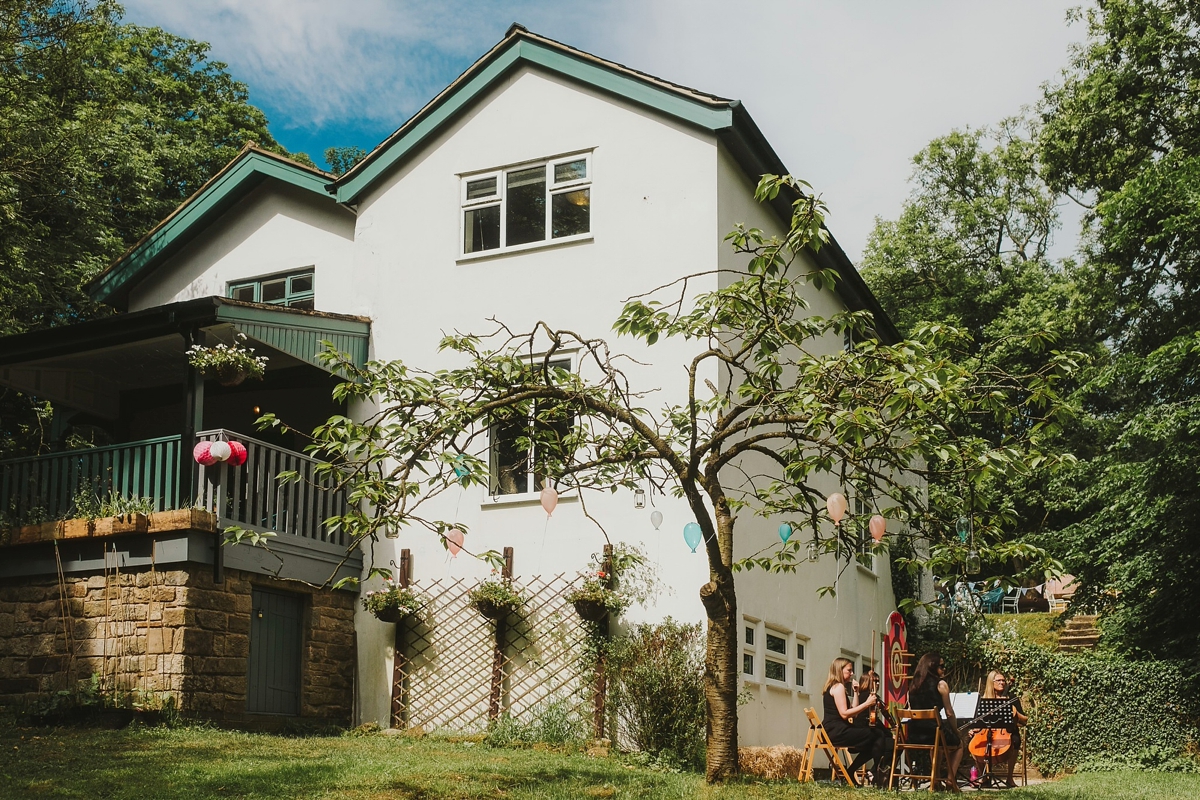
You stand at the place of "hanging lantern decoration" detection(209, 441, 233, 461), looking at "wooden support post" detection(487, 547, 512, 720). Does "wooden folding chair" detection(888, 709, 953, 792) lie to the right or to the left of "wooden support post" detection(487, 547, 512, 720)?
right

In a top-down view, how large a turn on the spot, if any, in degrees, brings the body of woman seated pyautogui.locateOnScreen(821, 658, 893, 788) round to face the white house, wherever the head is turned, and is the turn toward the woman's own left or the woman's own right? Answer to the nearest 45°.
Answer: approximately 135° to the woman's own left

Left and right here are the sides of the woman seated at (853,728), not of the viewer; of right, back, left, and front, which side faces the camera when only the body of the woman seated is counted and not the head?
right

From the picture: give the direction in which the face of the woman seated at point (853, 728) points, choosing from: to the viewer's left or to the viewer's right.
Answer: to the viewer's right

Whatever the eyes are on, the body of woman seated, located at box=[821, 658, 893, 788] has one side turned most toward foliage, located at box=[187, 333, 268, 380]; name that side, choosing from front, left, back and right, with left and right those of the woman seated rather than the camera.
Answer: back

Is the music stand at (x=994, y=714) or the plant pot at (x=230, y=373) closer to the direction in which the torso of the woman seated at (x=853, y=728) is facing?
the music stand

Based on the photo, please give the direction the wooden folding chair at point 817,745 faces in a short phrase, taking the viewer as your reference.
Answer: facing to the right of the viewer

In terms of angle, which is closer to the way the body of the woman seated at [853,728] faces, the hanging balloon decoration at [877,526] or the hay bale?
the hanging balloon decoration
